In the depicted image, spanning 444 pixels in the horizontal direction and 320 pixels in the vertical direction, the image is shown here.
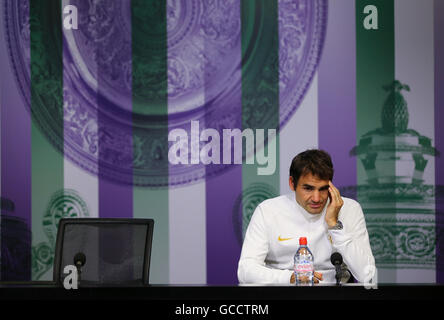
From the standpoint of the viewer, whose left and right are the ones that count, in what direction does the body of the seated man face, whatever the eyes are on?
facing the viewer

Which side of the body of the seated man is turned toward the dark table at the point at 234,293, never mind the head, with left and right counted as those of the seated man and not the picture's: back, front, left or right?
front
